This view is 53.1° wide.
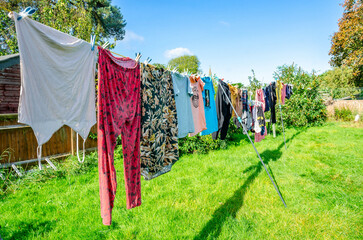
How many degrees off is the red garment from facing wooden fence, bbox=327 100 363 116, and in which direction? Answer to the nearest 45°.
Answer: approximately 90° to its left

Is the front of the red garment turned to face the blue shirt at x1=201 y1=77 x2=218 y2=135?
no

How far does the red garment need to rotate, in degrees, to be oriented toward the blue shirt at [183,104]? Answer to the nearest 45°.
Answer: approximately 90° to its left

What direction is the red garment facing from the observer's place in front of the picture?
facing the viewer and to the right of the viewer

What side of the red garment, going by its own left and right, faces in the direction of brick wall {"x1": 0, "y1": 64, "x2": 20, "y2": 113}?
back

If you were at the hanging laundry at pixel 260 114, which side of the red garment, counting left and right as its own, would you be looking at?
left

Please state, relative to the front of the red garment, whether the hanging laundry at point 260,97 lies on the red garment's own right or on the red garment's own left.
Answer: on the red garment's own left

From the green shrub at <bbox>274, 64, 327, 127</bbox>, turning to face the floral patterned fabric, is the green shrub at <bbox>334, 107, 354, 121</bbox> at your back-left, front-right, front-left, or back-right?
back-left

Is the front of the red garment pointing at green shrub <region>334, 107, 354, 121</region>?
no

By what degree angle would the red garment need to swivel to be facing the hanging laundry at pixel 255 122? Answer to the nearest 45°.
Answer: approximately 90° to its left

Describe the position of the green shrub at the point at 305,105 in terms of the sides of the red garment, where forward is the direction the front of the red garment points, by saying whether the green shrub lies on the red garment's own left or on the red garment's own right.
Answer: on the red garment's own left

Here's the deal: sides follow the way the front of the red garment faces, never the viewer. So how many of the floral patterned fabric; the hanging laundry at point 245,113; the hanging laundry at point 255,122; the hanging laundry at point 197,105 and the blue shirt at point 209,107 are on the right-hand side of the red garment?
0

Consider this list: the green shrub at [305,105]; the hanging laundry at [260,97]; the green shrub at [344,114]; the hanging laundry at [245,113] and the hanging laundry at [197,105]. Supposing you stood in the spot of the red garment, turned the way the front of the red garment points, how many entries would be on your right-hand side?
0
